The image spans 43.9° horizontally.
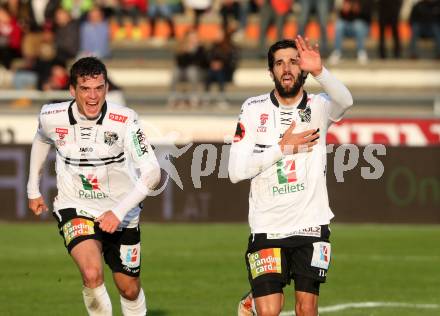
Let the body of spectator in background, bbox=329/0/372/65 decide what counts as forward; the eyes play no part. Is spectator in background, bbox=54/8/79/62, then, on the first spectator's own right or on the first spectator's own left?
on the first spectator's own right

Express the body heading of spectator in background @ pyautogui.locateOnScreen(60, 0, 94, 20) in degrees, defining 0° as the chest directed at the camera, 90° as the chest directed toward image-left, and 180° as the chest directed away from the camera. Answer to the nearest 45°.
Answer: approximately 0°

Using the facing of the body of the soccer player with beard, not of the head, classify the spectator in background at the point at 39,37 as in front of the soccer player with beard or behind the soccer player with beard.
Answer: behind

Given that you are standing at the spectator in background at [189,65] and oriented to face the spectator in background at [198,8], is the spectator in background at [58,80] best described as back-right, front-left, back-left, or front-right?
back-left

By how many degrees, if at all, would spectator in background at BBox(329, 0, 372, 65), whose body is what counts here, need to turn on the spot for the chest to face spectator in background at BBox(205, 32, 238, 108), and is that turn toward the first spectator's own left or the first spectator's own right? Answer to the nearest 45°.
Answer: approximately 45° to the first spectator's own right

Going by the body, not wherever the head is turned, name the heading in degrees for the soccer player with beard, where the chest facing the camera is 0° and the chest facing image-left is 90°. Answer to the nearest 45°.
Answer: approximately 0°

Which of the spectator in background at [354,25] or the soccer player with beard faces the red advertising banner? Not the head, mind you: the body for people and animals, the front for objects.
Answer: the spectator in background

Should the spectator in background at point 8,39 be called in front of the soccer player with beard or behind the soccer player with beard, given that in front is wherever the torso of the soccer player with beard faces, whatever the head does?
behind
